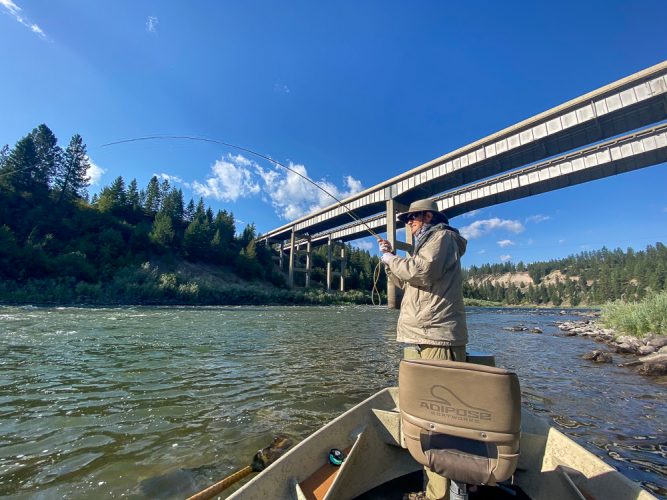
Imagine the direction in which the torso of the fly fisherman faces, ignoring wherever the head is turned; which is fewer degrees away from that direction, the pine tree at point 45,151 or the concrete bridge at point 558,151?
the pine tree

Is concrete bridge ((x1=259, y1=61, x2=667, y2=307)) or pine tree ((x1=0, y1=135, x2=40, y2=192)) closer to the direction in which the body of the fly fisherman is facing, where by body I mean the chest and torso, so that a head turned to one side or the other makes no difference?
the pine tree

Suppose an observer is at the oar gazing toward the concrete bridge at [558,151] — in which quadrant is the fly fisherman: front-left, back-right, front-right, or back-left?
front-right

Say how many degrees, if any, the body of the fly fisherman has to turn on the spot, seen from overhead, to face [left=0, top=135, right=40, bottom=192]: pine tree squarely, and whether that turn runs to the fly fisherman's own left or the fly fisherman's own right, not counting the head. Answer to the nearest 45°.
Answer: approximately 45° to the fly fisherman's own right

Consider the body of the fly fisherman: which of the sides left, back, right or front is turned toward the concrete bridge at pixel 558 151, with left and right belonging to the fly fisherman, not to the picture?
right

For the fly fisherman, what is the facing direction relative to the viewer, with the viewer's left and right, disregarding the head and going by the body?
facing to the left of the viewer

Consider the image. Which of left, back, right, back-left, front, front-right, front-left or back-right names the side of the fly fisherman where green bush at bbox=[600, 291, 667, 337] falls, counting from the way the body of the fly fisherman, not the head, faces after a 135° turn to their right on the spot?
front
